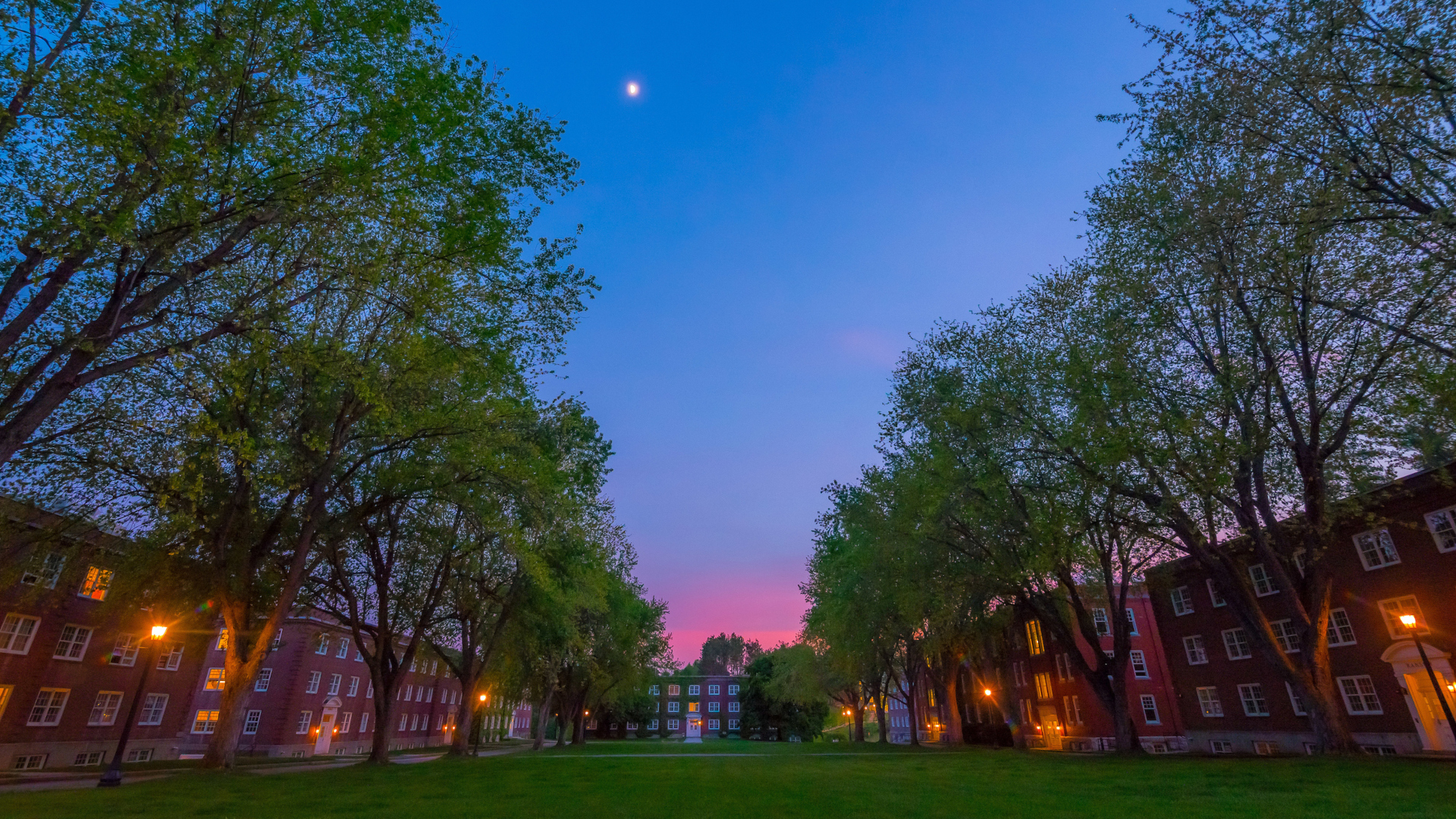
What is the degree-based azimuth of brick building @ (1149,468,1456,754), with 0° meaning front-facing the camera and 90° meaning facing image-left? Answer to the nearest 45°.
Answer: approximately 45°
